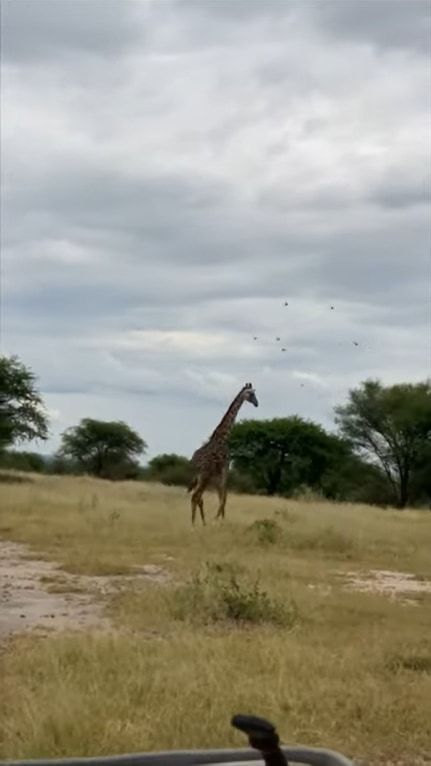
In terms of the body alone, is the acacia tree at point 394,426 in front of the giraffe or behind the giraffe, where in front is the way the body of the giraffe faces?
in front

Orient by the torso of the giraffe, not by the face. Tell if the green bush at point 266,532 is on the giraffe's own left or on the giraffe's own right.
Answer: on the giraffe's own right

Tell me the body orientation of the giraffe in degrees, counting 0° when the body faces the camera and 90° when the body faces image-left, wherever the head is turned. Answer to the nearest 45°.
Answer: approximately 225°

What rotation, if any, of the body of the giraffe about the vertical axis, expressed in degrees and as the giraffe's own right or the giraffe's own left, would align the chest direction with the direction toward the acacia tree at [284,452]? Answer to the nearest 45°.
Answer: approximately 45° to the giraffe's own left

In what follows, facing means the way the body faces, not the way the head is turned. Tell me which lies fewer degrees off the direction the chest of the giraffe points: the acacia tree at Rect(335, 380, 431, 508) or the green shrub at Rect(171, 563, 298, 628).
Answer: the acacia tree

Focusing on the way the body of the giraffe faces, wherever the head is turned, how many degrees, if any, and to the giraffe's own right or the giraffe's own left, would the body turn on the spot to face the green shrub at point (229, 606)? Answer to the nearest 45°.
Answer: approximately 135° to the giraffe's own right
